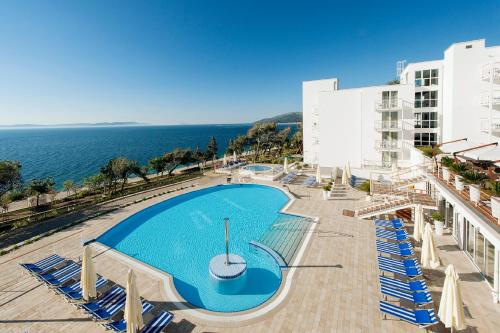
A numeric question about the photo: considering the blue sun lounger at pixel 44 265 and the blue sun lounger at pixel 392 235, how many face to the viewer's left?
1

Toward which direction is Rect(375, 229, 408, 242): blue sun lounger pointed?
to the viewer's left

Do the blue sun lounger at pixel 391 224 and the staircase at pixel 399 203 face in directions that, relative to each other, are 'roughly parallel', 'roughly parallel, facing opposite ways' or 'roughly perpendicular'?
roughly parallel

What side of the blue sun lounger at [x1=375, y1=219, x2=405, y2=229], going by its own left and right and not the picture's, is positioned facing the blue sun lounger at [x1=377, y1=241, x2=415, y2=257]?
left

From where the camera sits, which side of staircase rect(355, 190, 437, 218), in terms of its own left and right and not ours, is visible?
left

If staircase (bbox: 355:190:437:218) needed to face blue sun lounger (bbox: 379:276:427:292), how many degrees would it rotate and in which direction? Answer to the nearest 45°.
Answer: approximately 90° to its left

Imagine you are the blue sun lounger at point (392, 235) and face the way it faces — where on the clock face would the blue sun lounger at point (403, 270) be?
the blue sun lounger at point (403, 270) is roughly at 9 o'clock from the blue sun lounger at point (392, 235).

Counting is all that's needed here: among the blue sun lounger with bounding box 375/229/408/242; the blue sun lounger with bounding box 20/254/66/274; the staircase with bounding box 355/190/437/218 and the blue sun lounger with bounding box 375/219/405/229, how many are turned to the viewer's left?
3

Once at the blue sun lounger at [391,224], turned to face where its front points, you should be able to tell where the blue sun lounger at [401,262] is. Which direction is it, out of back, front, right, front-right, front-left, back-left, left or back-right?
left

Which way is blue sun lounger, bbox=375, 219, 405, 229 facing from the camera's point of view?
to the viewer's left
